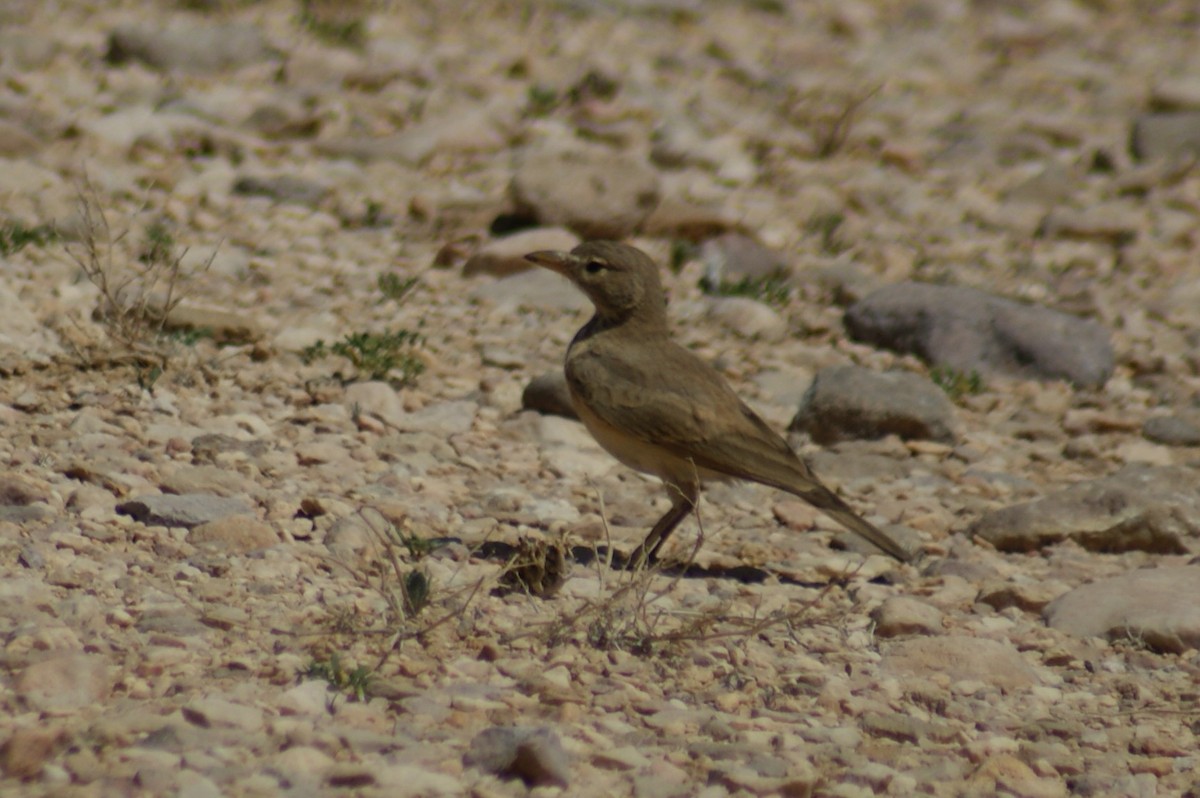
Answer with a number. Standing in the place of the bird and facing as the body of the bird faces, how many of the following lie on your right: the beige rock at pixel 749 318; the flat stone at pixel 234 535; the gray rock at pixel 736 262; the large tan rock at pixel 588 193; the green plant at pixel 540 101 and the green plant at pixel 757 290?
5

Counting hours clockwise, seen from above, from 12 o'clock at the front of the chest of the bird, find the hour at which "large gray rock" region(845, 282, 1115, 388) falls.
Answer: The large gray rock is roughly at 4 o'clock from the bird.

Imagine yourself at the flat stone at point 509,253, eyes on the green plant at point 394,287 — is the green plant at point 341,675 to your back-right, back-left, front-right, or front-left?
front-left

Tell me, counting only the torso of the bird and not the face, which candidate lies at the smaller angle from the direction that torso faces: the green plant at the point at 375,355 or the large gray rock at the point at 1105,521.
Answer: the green plant

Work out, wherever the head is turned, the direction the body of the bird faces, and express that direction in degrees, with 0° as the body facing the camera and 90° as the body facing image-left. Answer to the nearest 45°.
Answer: approximately 90°

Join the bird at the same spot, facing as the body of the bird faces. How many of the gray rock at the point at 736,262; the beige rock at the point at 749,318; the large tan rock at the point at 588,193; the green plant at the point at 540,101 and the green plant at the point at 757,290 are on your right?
5

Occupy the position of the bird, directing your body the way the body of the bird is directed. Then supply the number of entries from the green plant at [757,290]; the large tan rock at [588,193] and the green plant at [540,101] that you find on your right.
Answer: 3

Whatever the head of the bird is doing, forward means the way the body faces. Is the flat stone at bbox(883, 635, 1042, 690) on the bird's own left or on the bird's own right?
on the bird's own left

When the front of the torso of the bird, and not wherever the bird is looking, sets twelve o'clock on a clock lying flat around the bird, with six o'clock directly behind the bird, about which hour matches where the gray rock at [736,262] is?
The gray rock is roughly at 3 o'clock from the bird.

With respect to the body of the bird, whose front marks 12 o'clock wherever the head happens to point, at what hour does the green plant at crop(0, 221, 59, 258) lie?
The green plant is roughly at 1 o'clock from the bird.

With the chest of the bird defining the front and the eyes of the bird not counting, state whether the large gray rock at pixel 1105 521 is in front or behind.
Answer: behind

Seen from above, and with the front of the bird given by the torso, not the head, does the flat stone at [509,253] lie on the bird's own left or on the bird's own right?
on the bird's own right

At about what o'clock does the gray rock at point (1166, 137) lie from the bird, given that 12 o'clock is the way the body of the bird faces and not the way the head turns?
The gray rock is roughly at 4 o'clock from the bird.

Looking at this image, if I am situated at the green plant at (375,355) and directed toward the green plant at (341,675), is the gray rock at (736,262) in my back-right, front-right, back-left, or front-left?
back-left

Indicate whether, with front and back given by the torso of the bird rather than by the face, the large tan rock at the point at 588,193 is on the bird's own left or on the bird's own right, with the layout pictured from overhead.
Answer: on the bird's own right

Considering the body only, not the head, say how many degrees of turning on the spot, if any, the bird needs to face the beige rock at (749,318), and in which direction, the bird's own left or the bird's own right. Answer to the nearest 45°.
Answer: approximately 90° to the bird's own right

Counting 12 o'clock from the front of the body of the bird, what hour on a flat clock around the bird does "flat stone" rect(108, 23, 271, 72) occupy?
The flat stone is roughly at 2 o'clock from the bird.

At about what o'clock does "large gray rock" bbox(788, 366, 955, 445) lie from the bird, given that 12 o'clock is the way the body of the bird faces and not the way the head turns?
The large gray rock is roughly at 4 o'clock from the bird.

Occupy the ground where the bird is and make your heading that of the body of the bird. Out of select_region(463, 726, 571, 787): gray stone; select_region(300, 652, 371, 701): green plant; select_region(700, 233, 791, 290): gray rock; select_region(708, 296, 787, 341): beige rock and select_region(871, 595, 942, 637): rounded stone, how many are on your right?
2
